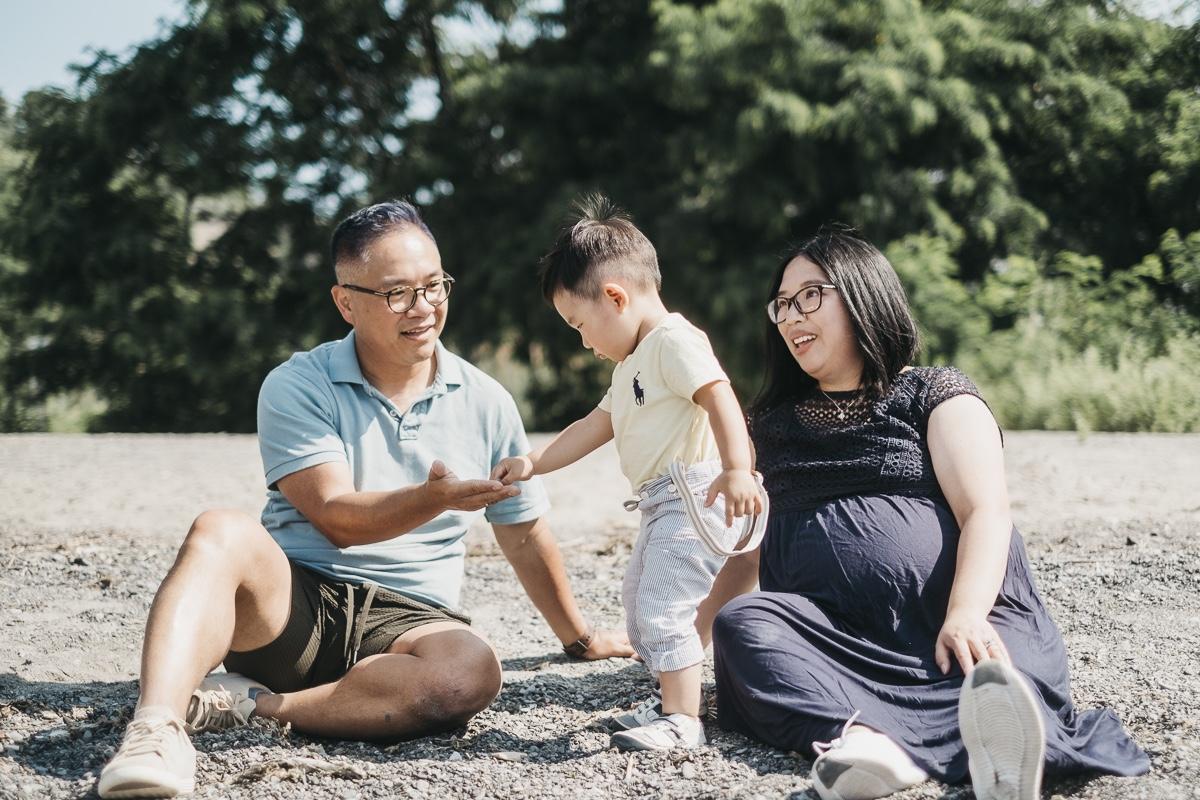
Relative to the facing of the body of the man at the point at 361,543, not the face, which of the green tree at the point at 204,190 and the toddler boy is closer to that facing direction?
the toddler boy

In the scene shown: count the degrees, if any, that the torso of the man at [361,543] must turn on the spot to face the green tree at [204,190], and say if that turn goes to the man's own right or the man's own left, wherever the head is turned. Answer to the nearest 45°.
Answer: approximately 180°

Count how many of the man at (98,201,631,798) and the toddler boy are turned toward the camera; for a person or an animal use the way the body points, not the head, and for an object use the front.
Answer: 1

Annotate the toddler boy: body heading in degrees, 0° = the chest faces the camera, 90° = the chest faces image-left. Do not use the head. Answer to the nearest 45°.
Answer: approximately 90°

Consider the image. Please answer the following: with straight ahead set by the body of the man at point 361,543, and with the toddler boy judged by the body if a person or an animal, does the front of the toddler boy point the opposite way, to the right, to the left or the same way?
to the right

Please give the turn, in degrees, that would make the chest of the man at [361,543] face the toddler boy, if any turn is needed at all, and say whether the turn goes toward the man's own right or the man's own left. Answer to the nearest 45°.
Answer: approximately 90° to the man's own left

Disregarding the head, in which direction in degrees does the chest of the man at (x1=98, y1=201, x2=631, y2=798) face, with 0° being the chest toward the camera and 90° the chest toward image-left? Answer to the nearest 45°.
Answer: approximately 0°

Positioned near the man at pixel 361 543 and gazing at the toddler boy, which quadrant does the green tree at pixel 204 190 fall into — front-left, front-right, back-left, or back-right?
back-left

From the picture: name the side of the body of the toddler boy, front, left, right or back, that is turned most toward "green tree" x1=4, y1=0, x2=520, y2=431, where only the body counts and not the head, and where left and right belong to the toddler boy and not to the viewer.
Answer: right

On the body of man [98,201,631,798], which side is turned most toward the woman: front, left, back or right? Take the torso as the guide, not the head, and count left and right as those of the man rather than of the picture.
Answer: left

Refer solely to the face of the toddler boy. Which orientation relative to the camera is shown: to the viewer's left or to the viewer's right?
to the viewer's left

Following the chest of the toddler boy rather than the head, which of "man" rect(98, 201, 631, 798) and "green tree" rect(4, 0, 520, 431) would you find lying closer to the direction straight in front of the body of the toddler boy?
the man
